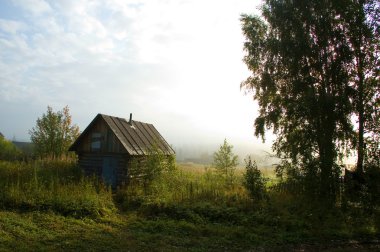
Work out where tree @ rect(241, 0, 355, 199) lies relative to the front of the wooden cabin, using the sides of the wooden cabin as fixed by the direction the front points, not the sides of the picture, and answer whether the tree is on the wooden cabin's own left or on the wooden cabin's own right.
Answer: on the wooden cabin's own left

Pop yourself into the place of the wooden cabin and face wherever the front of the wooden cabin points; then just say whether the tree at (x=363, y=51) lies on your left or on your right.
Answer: on your left

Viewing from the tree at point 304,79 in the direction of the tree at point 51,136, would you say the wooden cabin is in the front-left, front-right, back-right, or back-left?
front-left

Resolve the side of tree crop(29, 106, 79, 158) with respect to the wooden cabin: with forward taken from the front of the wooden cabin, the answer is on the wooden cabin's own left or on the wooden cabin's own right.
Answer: on the wooden cabin's own right

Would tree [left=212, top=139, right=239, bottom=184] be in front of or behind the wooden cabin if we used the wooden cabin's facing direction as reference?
behind

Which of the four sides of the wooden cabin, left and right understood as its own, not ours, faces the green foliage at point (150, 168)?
left

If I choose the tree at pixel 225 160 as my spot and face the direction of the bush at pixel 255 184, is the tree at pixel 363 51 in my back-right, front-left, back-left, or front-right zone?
front-left

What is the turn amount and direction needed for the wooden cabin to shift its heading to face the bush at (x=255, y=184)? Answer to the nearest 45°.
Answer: approximately 90° to its left

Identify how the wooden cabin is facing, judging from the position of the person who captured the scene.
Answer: facing the viewer and to the left of the viewer
